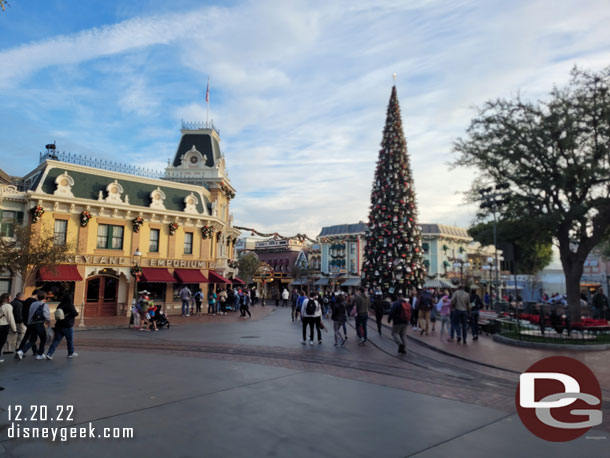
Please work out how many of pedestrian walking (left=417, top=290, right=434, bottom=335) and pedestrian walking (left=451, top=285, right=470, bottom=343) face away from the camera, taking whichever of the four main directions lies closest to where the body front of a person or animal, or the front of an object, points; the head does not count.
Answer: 2

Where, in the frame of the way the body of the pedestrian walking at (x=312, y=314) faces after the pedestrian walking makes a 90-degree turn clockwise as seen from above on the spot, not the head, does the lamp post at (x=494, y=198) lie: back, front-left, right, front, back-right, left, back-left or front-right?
front-left

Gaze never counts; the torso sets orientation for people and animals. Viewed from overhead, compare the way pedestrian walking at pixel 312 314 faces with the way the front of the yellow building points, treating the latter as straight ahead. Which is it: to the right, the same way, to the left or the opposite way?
to the left

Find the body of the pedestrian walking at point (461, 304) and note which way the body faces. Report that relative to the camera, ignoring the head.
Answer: away from the camera

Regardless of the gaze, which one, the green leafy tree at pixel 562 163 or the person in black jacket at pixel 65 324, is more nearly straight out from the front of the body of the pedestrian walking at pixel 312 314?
the green leafy tree

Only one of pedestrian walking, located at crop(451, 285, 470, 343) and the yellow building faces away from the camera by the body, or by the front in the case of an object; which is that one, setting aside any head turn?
the pedestrian walking

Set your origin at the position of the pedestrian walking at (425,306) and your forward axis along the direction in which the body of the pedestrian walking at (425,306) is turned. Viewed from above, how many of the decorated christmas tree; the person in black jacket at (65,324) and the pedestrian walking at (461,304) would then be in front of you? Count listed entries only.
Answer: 1

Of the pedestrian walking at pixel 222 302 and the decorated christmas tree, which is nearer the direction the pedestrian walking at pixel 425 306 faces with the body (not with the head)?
the decorated christmas tree

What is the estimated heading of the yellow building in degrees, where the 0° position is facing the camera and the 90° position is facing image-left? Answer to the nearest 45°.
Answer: approximately 315°

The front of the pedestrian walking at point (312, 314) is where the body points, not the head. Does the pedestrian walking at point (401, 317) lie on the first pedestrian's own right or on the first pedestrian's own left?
on the first pedestrian's own right

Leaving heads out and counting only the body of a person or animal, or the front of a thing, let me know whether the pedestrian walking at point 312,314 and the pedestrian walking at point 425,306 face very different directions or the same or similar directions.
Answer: same or similar directions

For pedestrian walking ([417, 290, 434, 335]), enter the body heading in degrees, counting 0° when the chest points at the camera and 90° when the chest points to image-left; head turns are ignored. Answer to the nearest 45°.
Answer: approximately 180°

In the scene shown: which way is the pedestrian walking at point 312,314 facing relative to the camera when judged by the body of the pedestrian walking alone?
away from the camera

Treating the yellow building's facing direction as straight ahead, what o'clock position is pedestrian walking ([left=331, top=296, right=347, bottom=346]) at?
The pedestrian walking is roughly at 1 o'clock from the yellow building.

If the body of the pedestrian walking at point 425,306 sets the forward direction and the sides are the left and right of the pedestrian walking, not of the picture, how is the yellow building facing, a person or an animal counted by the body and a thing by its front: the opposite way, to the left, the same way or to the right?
to the right

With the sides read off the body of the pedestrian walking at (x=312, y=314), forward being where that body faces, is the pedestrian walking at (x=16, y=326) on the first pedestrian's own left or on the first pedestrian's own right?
on the first pedestrian's own left

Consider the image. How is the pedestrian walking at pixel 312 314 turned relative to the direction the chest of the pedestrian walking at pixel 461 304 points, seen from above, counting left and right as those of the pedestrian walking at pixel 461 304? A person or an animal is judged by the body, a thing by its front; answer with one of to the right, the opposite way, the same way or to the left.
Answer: the same way

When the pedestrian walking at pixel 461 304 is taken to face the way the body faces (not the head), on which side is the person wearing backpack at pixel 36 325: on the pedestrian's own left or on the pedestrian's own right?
on the pedestrian's own left

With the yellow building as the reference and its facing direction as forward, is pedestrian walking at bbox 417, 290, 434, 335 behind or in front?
in front
